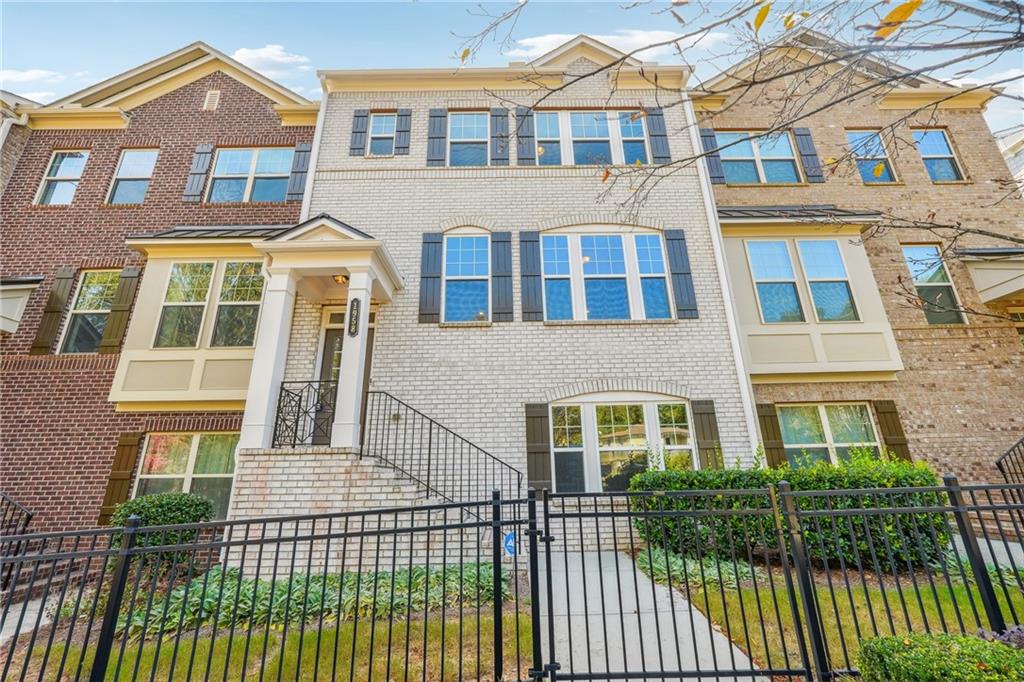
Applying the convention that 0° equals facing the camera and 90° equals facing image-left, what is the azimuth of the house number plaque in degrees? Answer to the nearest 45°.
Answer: approximately 0°

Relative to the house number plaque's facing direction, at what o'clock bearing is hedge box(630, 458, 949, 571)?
The hedge is roughly at 10 o'clock from the house number plaque.

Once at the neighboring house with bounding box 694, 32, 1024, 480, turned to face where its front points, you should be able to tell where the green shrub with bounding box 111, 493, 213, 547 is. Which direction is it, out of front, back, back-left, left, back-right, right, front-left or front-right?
front-right

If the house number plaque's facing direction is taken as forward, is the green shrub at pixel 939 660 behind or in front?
in front

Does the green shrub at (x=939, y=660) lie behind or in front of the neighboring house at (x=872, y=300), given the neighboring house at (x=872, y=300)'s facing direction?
in front

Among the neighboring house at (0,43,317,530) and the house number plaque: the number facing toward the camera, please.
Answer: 2

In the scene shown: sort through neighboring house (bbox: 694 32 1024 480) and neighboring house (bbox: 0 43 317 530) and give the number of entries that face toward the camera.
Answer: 2

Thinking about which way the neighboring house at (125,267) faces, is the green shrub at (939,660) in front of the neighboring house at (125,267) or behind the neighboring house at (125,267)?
in front

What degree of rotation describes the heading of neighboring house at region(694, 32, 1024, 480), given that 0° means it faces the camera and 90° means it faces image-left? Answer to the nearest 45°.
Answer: approximately 0°

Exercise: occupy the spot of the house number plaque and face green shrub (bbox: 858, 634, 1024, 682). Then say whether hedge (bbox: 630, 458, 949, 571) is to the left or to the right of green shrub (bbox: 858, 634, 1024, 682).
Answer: left
